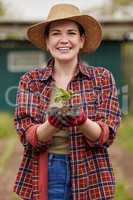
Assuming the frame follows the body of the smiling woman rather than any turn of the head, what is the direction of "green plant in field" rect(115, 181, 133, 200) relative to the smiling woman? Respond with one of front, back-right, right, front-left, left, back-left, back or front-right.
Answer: back

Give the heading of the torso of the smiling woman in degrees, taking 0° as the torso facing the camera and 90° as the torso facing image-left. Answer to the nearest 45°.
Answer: approximately 0°

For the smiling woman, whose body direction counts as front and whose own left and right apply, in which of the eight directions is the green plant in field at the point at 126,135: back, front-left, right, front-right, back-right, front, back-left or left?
back
